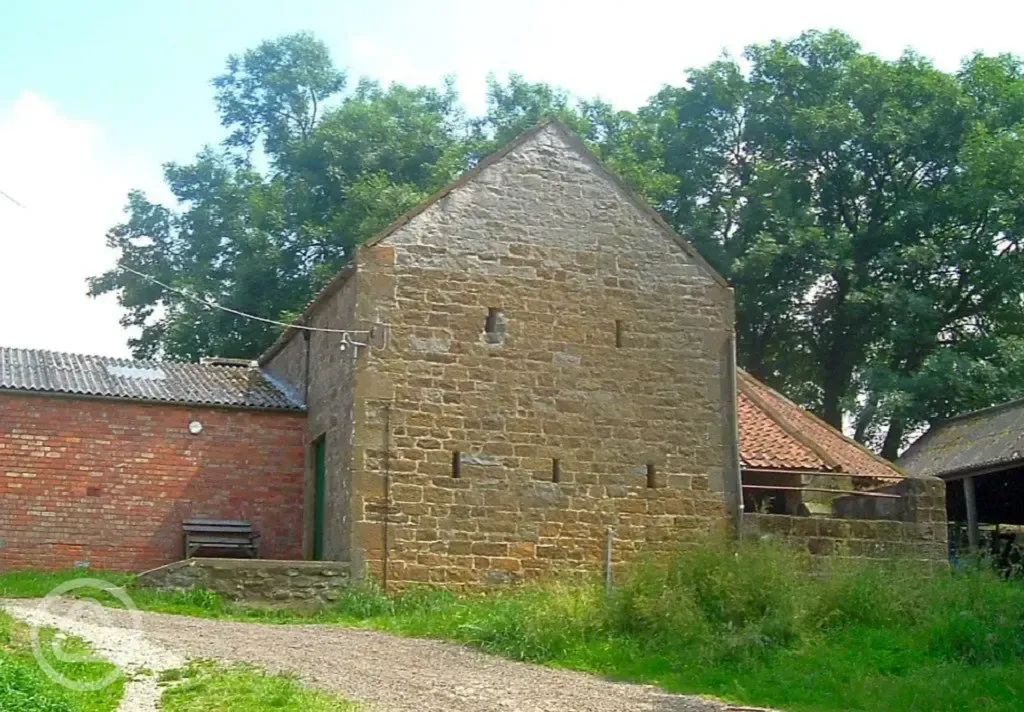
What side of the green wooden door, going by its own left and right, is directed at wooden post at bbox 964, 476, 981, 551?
back

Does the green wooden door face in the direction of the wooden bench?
yes

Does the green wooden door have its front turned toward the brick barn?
yes

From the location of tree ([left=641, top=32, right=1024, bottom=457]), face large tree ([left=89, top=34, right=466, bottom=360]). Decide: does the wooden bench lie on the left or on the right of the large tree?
left

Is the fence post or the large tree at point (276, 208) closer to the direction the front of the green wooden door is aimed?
the large tree

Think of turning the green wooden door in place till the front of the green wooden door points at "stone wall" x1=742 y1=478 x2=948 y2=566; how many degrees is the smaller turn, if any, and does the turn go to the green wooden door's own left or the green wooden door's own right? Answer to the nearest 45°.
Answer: approximately 180°

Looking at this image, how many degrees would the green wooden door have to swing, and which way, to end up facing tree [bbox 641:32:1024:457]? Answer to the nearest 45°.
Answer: approximately 135° to its right

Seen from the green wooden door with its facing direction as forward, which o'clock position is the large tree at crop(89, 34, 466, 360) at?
The large tree is roughly at 3 o'clock from the green wooden door.

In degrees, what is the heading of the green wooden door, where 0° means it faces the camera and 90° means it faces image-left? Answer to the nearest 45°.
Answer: approximately 90°

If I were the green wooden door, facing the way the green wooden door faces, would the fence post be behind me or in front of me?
behind

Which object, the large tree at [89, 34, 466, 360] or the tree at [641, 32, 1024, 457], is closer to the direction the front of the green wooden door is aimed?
the large tree

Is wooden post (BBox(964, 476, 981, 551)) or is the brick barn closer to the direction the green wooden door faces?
the brick barn
